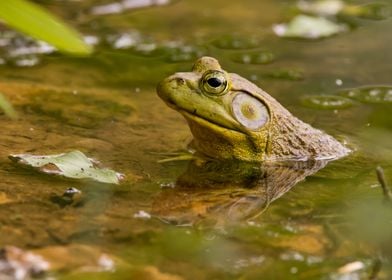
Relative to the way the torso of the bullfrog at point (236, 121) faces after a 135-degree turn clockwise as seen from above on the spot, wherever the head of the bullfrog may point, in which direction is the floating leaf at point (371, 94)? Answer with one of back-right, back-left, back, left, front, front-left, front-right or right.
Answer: front

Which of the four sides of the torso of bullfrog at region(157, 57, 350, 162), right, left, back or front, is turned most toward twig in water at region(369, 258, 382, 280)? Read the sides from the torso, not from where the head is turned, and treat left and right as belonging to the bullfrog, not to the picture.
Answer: left

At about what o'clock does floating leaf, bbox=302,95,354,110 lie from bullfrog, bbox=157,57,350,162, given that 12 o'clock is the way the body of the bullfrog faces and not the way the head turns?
The floating leaf is roughly at 4 o'clock from the bullfrog.

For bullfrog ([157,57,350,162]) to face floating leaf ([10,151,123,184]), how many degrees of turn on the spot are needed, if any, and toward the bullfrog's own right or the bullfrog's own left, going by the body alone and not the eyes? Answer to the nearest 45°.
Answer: approximately 45° to the bullfrog's own left

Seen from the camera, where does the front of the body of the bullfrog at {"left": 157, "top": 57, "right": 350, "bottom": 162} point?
to the viewer's left

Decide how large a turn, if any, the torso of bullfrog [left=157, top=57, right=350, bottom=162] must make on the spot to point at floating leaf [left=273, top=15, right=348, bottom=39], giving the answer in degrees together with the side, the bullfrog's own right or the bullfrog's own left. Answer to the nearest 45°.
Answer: approximately 90° to the bullfrog's own right
